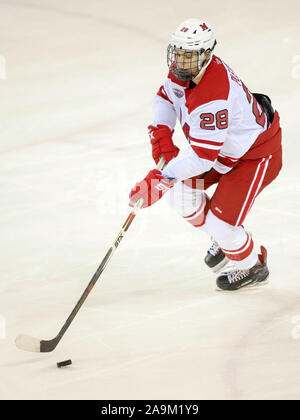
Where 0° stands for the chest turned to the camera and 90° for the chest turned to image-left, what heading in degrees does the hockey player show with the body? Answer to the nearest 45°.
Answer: approximately 45°

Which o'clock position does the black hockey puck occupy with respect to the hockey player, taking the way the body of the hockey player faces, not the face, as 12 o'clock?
The black hockey puck is roughly at 12 o'clock from the hockey player.
